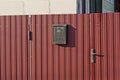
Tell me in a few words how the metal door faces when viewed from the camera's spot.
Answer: facing the viewer
